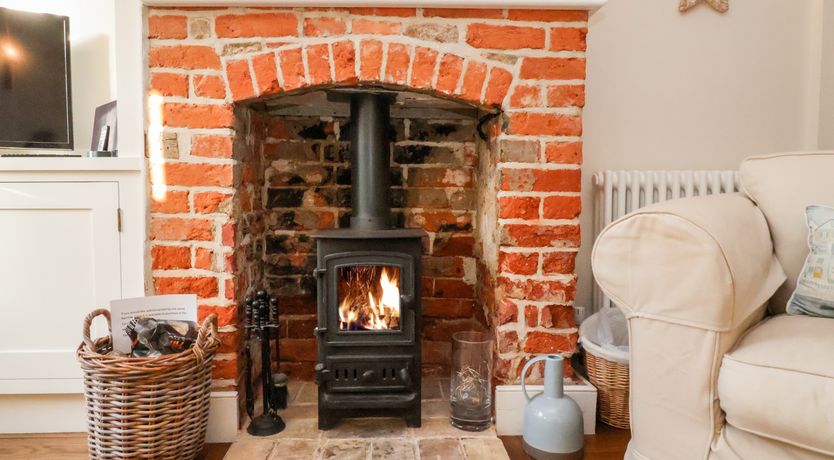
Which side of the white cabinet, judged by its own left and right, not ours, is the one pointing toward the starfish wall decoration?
left

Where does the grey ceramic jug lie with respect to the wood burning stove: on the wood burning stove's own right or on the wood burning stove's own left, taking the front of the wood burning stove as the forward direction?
on the wood burning stove's own left

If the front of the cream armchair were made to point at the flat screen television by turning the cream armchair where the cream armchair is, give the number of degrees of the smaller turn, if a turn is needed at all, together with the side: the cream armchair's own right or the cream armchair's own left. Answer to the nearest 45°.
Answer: approximately 45° to the cream armchair's own right

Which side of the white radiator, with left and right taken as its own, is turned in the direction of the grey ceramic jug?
front

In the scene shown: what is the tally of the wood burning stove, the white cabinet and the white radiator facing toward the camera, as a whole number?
3

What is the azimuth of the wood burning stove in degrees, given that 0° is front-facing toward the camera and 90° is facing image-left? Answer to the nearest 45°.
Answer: approximately 0°

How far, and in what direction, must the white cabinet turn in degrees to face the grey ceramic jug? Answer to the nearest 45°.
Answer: approximately 45° to its left

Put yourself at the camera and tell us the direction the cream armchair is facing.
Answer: facing the viewer and to the left of the viewer

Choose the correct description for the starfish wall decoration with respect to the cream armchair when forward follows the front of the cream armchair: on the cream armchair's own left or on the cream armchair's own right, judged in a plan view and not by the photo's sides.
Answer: on the cream armchair's own right
